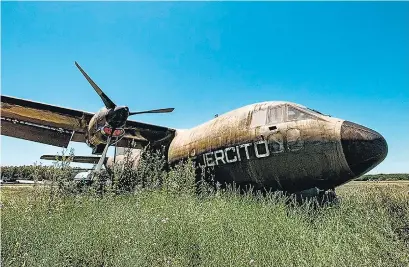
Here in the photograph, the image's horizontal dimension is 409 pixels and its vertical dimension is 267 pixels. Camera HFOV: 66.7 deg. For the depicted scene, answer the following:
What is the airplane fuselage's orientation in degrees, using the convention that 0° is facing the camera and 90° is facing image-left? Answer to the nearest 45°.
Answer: approximately 315°
